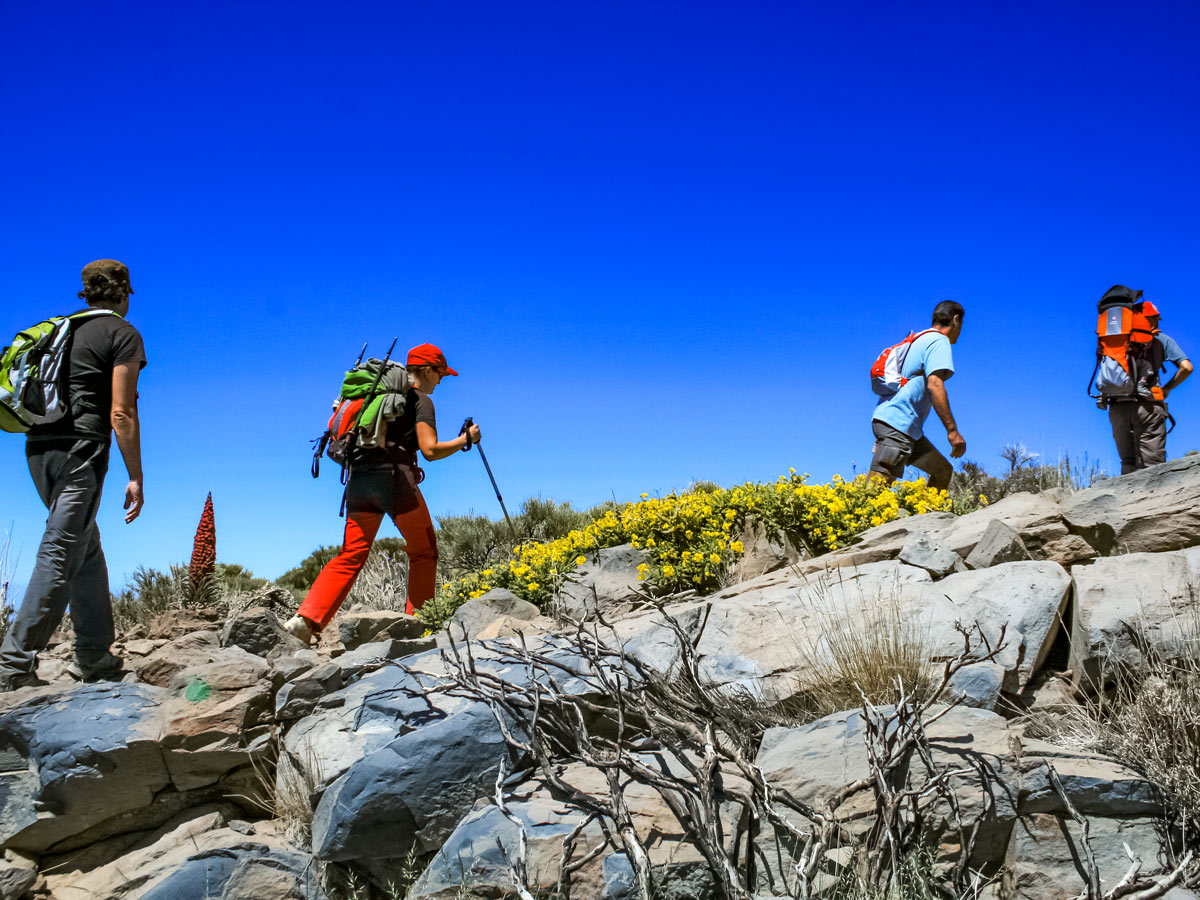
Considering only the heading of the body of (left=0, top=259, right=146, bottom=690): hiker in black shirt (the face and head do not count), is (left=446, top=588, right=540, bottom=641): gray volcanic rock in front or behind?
in front

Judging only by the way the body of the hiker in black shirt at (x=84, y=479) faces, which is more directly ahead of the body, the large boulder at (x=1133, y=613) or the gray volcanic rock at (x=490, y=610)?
the gray volcanic rock

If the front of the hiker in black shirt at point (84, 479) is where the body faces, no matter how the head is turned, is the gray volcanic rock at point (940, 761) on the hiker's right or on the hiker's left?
on the hiker's right

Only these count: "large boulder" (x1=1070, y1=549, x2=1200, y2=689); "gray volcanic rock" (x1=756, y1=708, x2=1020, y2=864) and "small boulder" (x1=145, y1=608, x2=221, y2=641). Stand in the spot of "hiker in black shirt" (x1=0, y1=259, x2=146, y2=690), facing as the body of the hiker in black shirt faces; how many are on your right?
2

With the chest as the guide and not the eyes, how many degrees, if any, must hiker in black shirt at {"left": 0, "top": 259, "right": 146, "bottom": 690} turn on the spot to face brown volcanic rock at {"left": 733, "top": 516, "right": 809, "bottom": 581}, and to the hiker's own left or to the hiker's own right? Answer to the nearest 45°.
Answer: approximately 45° to the hiker's own right

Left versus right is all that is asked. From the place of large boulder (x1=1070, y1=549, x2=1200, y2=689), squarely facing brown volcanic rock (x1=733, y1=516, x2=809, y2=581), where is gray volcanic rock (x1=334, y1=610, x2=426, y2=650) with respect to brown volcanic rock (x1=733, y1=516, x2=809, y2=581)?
left

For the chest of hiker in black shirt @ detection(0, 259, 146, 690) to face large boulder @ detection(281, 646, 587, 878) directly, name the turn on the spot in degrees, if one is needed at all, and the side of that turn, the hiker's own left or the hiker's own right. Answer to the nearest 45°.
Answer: approximately 90° to the hiker's own right

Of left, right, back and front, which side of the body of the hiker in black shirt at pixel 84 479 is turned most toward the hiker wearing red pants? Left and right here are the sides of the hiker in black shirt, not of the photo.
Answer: front

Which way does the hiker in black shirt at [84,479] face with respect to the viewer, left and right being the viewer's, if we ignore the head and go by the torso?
facing away from the viewer and to the right of the viewer
